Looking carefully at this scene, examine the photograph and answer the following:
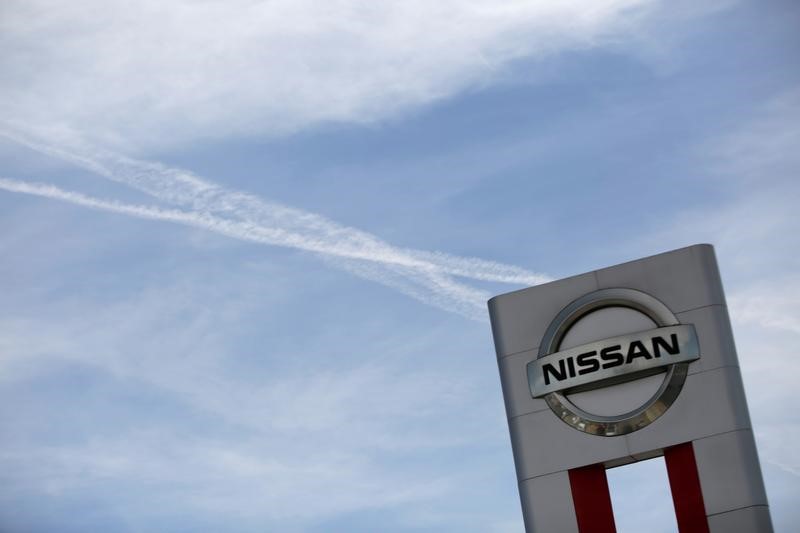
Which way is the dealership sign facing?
toward the camera
